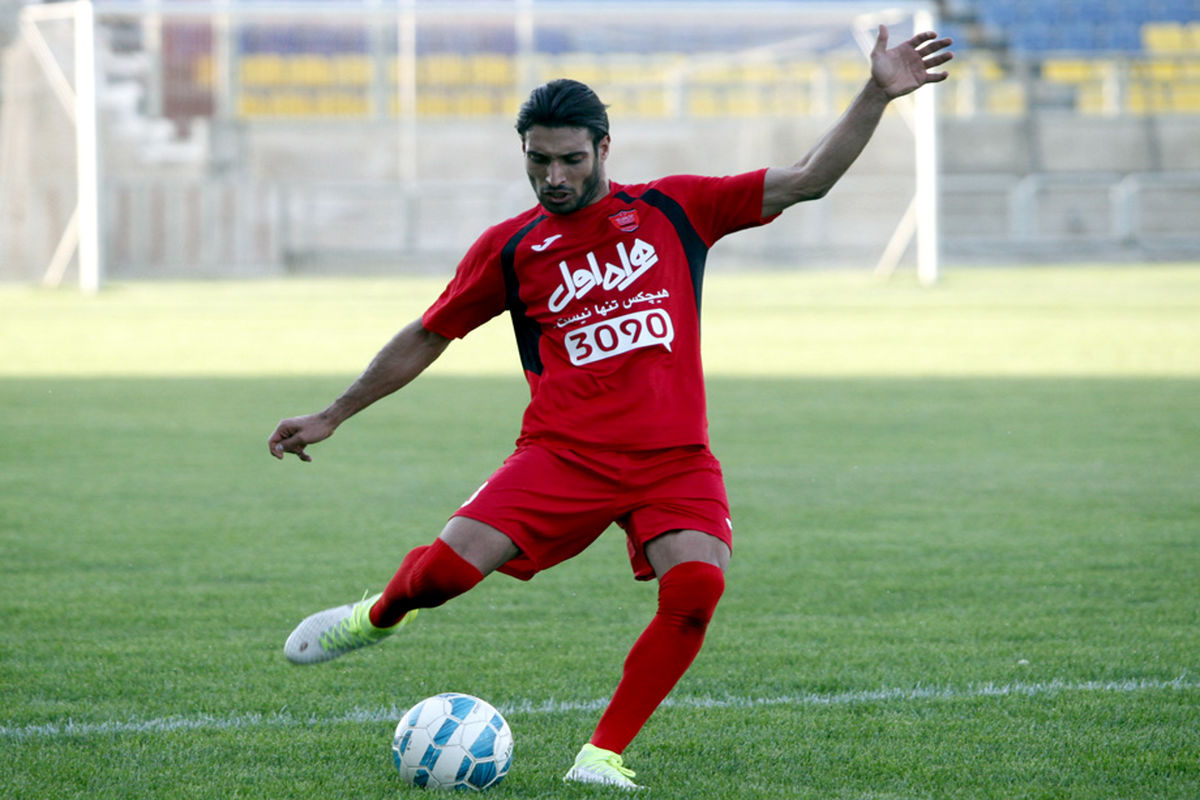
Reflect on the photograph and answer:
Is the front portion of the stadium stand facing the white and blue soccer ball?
yes

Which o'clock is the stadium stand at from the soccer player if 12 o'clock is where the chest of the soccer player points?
The stadium stand is roughly at 6 o'clock from the soccer player.

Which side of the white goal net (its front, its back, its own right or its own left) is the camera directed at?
front

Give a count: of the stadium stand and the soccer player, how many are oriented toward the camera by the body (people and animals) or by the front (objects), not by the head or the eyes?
2

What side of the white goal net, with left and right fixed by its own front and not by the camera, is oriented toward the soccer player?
front

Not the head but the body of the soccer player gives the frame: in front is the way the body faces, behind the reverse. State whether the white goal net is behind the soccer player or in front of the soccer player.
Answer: behind

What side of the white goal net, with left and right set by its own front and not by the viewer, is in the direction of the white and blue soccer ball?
front
